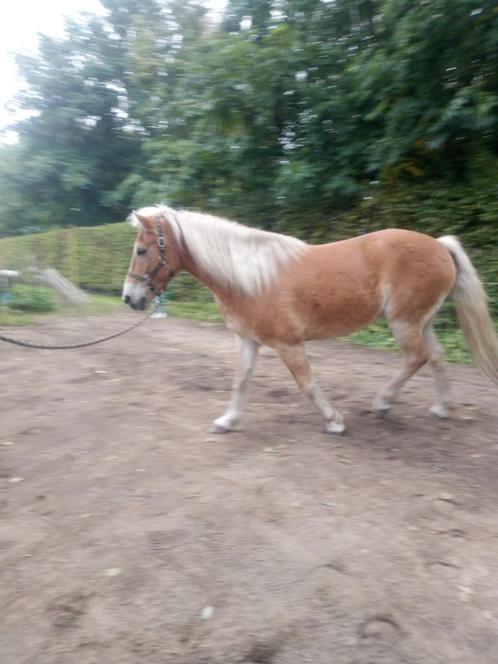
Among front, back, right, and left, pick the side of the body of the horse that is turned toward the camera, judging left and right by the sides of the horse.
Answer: left

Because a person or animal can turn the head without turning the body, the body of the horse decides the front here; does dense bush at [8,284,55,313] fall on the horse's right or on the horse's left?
on the horse's right

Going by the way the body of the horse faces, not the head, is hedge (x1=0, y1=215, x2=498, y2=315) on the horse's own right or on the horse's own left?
on the horse's own right
